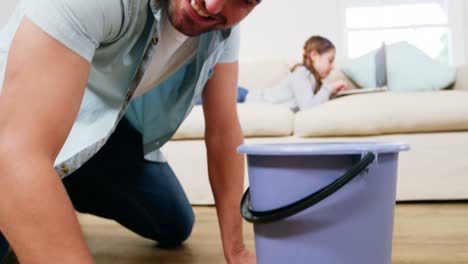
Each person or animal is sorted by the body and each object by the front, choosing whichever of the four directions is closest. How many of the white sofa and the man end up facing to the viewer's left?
0

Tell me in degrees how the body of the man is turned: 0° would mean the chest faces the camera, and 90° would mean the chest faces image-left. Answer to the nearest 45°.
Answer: approximately 315°

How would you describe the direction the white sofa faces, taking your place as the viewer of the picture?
facing the viewer
